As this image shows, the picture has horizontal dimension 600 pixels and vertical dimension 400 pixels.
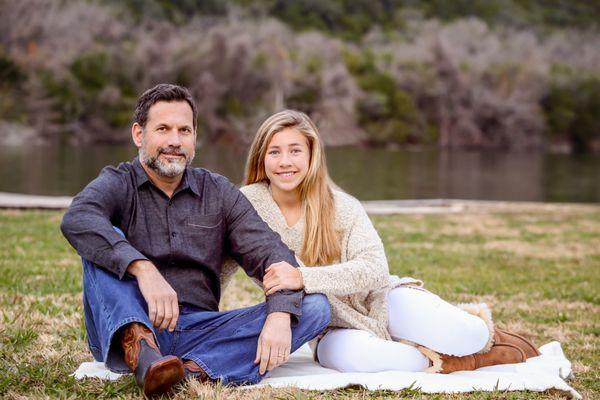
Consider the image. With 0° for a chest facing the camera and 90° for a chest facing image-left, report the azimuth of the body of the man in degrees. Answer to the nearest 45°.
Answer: approximately 0°

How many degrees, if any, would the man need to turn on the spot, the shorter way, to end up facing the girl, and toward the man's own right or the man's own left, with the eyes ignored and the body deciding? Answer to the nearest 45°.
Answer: approximately 90° to the man's own left
